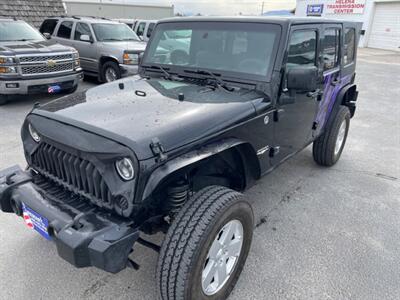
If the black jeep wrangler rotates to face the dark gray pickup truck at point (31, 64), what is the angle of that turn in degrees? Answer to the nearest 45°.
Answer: approximately 90° to its right

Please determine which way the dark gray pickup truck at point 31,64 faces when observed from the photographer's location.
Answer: facing the viewer and to the right of the viewer

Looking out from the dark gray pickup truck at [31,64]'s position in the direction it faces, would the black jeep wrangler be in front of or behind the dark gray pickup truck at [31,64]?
in front

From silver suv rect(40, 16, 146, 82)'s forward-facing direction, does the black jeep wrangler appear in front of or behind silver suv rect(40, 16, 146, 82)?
in front

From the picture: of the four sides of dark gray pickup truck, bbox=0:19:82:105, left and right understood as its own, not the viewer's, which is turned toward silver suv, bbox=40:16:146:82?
left

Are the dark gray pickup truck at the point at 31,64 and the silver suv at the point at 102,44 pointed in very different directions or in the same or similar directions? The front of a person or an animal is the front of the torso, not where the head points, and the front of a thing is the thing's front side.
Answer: same or similar directions

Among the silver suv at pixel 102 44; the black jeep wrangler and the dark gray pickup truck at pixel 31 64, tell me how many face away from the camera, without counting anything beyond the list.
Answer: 0

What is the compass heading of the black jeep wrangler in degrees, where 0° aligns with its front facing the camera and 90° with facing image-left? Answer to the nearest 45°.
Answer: approximately 45°

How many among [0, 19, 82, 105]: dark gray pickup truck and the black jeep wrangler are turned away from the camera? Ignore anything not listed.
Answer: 0

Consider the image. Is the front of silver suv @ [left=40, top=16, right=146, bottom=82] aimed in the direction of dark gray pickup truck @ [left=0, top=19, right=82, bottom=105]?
no

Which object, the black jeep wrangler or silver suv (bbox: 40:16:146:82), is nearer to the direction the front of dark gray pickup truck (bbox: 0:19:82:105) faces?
the black jeep wrangler
